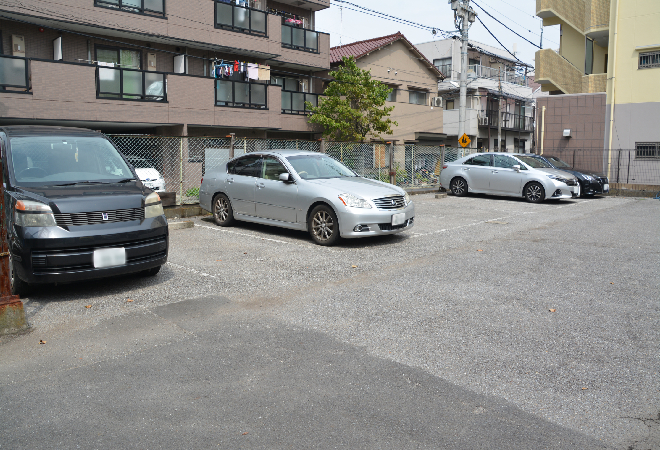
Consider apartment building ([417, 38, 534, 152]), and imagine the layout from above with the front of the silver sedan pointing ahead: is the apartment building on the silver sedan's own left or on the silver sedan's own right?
on the silver sedan's own left

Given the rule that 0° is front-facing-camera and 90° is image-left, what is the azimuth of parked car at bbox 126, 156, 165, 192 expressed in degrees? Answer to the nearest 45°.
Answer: approximately 315°

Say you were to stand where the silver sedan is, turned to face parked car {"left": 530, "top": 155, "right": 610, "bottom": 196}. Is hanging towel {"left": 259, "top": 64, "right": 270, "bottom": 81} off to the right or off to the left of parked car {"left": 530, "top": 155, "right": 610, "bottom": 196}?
left

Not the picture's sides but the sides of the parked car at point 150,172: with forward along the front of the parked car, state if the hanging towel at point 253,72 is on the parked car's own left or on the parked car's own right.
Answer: on the parked car's own left

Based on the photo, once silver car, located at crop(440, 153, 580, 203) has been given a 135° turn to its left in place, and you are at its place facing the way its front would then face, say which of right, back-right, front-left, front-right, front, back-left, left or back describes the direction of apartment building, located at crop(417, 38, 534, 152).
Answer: front

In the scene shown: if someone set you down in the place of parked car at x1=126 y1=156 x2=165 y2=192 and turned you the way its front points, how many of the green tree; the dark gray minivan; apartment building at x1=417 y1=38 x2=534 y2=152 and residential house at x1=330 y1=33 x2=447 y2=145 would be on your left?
3

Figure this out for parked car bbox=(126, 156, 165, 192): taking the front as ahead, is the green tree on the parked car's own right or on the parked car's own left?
on the parked car's own left

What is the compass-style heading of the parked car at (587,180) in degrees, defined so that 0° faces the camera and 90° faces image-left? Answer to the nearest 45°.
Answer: approximately 315°

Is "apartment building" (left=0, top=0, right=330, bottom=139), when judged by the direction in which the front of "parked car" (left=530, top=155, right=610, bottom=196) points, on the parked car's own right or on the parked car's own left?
on the parked car's own right

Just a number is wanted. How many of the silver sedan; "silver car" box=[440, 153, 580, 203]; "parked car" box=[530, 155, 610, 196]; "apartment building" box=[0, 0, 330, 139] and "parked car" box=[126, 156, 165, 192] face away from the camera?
0

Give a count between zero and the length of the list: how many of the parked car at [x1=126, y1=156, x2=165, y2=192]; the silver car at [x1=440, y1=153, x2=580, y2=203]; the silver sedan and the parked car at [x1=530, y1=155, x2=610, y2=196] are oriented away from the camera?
0

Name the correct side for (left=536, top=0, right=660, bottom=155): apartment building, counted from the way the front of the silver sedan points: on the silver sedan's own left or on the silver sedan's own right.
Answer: on the silver sedan's own left

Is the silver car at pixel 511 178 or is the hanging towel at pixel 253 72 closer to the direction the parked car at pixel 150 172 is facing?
the silver car

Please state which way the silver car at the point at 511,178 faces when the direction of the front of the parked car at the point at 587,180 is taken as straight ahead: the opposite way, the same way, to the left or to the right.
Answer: the same way

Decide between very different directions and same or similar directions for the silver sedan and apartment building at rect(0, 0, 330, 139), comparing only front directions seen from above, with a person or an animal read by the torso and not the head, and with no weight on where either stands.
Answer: same or similar directions

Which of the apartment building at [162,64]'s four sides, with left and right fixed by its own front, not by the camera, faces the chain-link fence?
front

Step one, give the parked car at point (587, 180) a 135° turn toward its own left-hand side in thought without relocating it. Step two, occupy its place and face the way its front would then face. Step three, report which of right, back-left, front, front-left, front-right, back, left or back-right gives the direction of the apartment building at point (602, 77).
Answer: front

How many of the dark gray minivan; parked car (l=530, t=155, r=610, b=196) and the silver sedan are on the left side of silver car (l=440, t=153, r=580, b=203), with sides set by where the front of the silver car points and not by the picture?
1

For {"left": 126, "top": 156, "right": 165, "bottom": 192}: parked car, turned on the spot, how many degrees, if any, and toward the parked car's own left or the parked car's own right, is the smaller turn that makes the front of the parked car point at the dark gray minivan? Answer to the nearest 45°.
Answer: approximately 45° to the parked car's own right

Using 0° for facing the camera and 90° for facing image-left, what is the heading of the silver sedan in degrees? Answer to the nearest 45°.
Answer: approximately 315°
